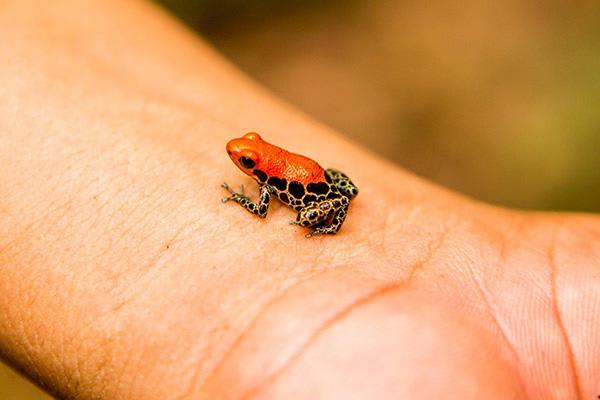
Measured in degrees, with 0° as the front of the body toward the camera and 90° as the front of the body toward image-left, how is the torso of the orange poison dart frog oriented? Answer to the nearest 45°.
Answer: approximately 90°
